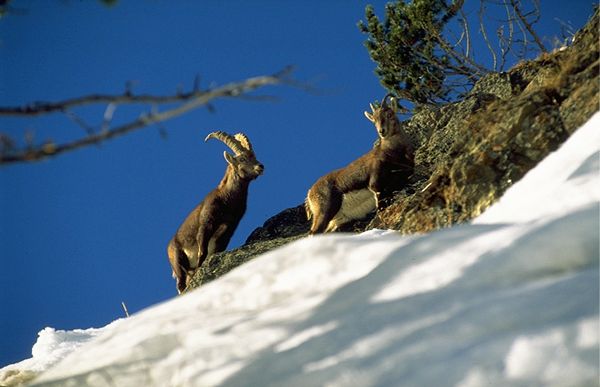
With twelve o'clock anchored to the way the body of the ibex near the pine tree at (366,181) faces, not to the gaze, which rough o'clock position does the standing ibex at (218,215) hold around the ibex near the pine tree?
The standing ibex is roughly at 7 o'clock from the ibex near the pine tree.

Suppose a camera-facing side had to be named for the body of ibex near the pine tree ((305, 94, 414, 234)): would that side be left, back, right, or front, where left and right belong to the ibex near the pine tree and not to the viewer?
right
